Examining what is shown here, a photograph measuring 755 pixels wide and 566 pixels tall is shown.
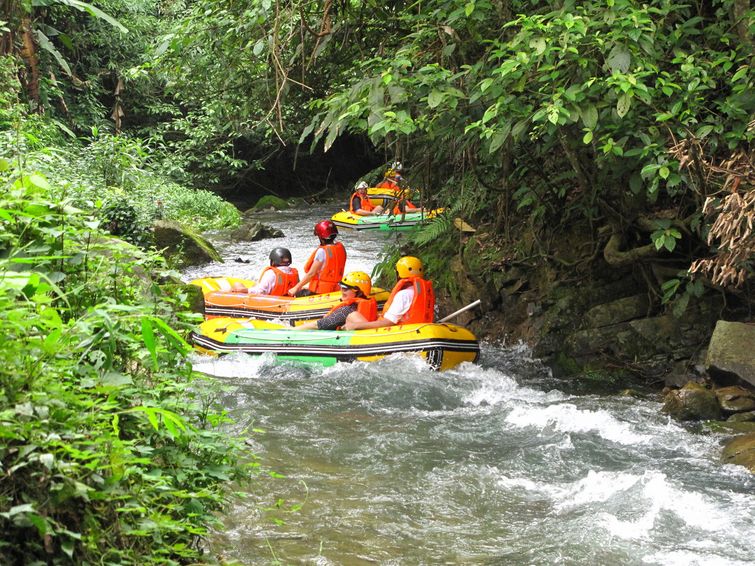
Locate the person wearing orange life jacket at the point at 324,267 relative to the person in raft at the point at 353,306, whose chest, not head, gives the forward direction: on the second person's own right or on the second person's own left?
on the second person's own right

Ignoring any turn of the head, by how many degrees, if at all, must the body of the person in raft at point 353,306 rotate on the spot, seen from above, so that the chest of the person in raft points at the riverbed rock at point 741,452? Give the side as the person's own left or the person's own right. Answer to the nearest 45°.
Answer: approximately 135° to the person's own left

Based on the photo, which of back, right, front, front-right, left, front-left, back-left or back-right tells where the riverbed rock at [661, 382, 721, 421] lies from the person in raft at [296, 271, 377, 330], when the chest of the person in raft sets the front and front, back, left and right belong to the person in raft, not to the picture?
back-left

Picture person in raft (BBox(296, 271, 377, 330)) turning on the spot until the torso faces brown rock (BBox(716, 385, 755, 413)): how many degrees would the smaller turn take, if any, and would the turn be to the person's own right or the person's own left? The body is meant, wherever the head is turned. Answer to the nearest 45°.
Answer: approximately 135° to the person's own left

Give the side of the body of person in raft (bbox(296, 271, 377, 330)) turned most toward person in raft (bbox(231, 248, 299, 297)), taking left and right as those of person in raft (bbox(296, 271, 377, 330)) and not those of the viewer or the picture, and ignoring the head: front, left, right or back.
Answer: right

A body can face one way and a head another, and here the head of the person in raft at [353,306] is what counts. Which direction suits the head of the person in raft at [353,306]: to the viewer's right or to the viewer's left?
to the viewer's left

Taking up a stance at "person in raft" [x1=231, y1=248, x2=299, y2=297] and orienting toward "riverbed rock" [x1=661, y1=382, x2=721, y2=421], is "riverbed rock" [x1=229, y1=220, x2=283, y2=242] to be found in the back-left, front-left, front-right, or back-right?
back-left
